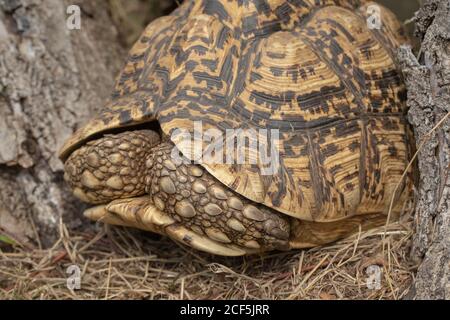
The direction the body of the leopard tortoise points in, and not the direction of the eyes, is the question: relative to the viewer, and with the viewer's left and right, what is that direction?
facing the viewer and to the left of the viewer

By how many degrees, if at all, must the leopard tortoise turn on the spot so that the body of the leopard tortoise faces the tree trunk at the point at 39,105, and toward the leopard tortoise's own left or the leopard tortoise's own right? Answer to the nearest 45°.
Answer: approximately 90° to the leopard tortoise's own right

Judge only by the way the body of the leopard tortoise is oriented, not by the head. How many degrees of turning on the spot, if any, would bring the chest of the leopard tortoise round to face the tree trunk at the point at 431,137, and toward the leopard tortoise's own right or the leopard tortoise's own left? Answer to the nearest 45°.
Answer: approximately 135° to the leopard tortoise's own left
